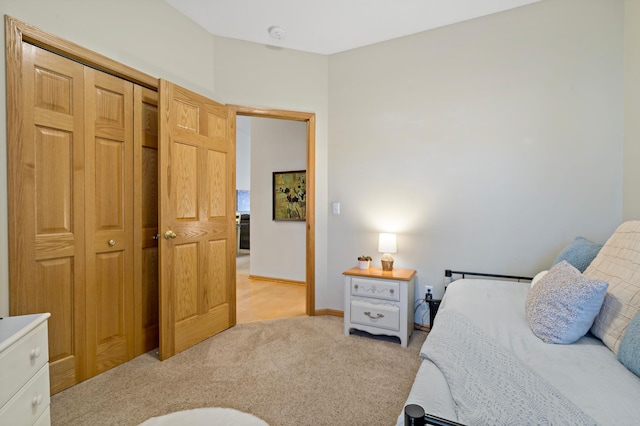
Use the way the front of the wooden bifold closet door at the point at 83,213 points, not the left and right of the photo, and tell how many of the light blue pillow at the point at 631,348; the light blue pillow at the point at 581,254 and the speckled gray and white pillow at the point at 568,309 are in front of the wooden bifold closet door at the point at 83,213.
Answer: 3

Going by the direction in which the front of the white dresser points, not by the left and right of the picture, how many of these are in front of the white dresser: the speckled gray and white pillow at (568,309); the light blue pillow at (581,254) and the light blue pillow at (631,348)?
3

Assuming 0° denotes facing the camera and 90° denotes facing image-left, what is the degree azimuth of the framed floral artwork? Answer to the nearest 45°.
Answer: approximately 0°

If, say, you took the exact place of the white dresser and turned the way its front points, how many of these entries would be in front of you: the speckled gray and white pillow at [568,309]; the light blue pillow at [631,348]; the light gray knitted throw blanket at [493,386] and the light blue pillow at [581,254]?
4

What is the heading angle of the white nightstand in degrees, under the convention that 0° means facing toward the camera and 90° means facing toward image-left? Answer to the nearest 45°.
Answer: approximately 0°

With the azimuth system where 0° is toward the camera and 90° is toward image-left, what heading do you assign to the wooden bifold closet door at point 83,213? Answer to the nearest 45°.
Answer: approximately 315°

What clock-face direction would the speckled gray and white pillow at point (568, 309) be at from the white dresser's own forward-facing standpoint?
The speckled gray and white pillow is roughly at 12 o'clock from the white dresser.

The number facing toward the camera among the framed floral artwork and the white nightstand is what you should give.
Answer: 2
